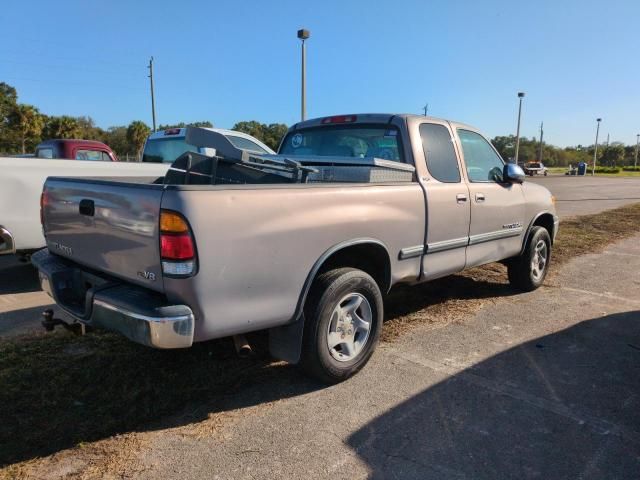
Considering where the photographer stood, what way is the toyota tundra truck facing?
facing away from the viewer and to the right of the viewer

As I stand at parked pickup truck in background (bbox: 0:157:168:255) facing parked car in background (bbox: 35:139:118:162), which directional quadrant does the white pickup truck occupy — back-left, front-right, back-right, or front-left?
front-right

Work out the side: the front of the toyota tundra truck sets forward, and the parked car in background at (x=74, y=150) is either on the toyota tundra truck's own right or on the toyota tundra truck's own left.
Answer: on the toyota tundra truck's own left

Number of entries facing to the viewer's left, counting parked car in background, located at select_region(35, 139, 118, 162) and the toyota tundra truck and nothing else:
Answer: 0

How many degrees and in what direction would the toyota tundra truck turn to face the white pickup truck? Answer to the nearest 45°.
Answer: approximately 45° to its left
